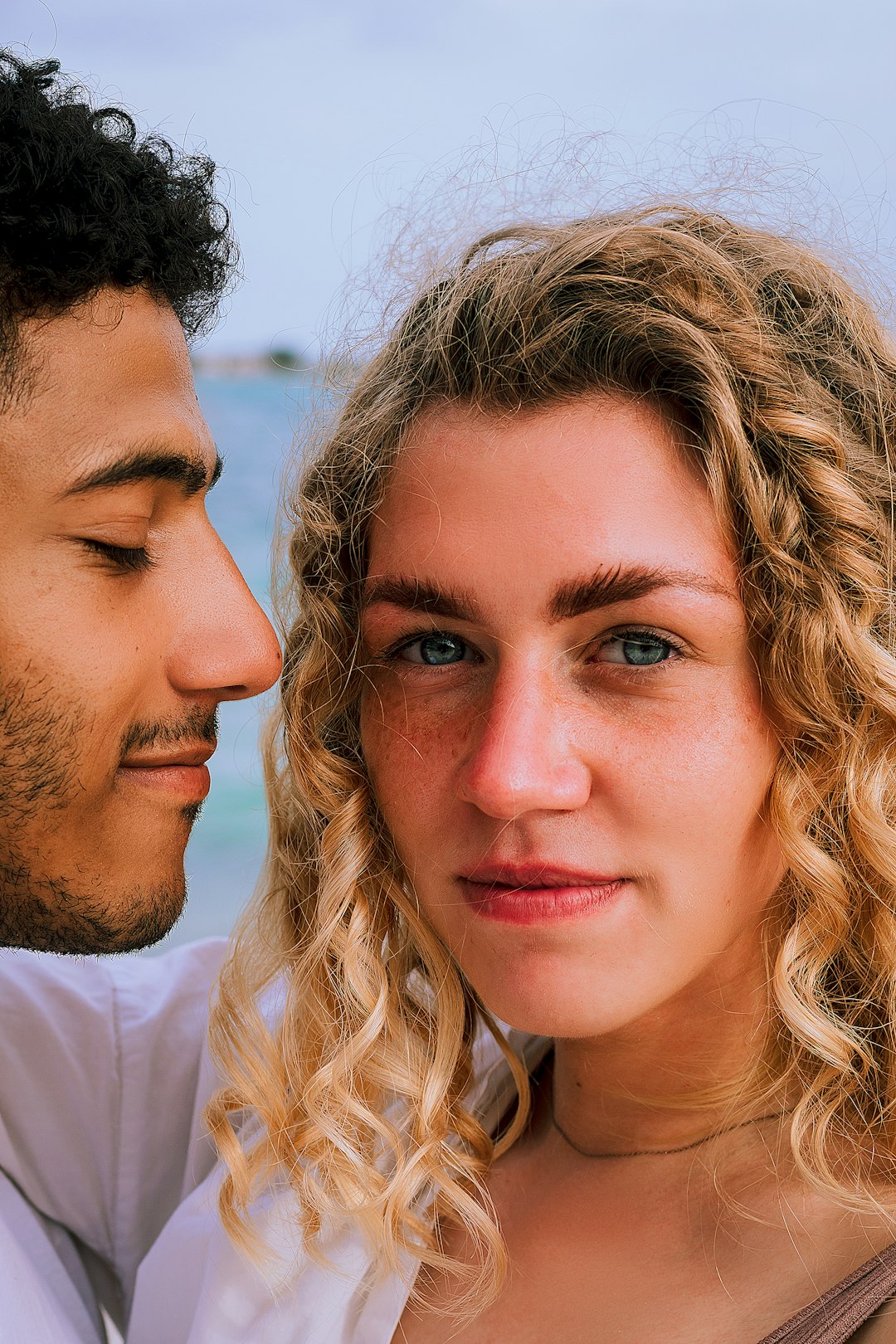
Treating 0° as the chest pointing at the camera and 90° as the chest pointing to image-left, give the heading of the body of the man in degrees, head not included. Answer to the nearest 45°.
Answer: approximately 270°
